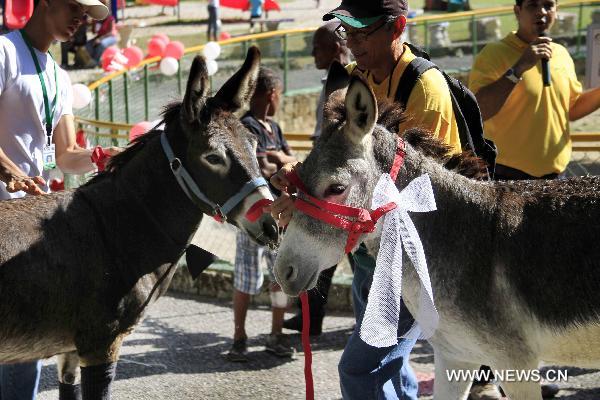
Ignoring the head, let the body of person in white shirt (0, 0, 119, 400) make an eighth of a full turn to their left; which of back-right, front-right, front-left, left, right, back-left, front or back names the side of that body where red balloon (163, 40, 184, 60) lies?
left

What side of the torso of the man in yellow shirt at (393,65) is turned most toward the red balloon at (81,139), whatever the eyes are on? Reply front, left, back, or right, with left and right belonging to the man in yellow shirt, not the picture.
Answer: right

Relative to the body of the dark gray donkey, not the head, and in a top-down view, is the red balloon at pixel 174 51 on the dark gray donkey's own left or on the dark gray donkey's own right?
on the dark gray donkey's own left

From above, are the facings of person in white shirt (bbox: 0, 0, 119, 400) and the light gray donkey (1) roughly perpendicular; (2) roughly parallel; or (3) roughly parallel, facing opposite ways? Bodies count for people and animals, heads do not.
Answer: roughly parallel, facing opposite ways

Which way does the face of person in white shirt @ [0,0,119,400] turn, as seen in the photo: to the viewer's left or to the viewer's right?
to the viewer's right

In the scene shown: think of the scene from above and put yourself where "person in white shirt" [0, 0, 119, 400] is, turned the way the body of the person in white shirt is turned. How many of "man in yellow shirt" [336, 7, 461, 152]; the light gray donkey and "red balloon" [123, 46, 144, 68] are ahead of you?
2

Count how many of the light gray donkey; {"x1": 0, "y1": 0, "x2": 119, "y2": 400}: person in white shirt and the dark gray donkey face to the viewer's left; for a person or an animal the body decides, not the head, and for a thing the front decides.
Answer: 1

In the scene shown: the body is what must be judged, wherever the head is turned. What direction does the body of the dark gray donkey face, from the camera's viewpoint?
to the viewer's right

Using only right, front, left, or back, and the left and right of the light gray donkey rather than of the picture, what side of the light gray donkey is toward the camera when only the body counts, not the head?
left

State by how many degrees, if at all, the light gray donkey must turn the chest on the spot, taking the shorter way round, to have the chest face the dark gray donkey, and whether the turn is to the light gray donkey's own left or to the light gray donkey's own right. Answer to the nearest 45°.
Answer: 0° — it already faces it

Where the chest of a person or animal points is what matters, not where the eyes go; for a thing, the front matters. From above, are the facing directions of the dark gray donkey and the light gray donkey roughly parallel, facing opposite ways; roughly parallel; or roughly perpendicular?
roughly parallel, facing opposite ways

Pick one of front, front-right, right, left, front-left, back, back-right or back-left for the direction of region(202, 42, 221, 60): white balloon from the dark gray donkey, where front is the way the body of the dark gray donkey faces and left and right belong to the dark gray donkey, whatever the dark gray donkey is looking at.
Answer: left

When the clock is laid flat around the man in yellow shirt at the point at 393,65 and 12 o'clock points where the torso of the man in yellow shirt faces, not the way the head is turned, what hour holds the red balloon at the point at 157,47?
The red balloon is roughly at 4 o'clock from the man in yellow shirt.

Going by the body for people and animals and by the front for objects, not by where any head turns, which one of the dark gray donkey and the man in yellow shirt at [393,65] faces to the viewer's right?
the dark gray donkey

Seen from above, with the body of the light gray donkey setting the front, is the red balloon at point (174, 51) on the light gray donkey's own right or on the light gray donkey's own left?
on the light gray donkey's own right

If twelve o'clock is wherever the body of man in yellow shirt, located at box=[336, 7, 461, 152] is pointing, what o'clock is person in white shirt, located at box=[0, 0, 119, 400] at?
The person in white shirt is roughly at 2 o'clock from the man in yellow shirt.

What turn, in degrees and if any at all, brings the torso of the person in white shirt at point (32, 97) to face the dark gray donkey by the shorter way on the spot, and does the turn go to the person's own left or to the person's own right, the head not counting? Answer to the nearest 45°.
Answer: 0° — they already face it

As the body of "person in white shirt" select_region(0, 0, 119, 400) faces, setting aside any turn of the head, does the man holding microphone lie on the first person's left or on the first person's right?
on the first person's left
